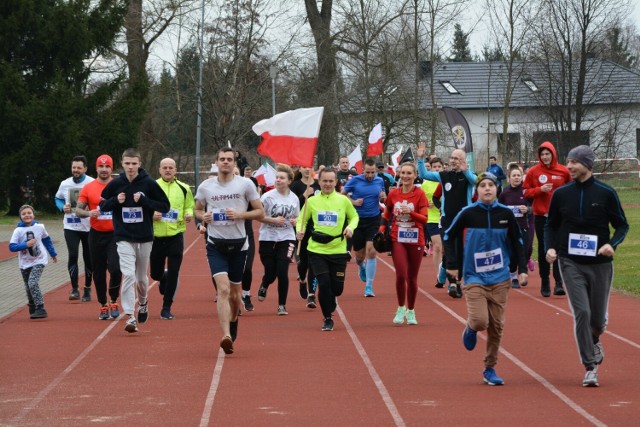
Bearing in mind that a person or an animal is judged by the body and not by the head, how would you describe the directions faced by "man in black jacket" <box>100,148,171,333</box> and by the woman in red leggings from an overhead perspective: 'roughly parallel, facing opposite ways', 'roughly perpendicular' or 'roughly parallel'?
roughly parallel

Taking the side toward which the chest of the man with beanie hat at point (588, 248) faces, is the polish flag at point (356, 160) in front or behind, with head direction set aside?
behind

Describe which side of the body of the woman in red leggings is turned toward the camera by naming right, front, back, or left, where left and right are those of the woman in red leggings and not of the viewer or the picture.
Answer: front

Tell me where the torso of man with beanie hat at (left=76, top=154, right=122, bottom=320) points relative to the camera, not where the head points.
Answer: toward the camera

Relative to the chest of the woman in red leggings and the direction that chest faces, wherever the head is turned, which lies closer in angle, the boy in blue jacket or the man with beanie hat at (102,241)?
the boy in blue jacket

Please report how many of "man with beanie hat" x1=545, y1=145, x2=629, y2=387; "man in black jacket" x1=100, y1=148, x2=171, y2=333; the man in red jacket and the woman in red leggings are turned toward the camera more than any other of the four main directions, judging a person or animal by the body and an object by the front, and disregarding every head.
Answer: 4

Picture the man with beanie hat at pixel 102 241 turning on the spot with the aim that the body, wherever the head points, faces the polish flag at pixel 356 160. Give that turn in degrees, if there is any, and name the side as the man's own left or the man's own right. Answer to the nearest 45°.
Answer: approximately 135° to the man's own left

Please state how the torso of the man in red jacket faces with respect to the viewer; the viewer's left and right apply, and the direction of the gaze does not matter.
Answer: facing the viewer

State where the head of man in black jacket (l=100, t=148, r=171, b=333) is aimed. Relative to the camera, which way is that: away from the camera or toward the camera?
toward the camera
